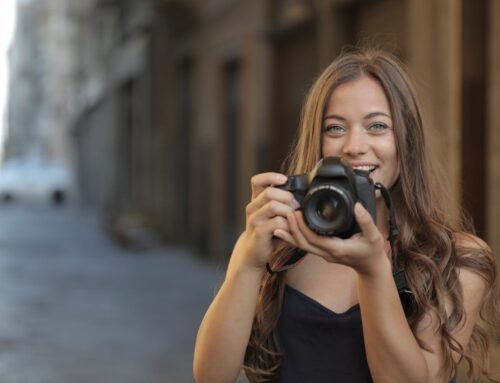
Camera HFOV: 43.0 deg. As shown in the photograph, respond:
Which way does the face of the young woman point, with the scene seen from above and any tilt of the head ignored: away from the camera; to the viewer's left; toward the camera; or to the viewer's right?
toward the camera

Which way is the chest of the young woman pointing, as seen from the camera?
toward the camera
